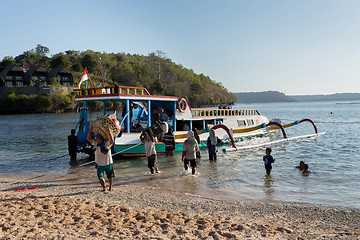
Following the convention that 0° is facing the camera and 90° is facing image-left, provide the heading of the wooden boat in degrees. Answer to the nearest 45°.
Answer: approximately 225°

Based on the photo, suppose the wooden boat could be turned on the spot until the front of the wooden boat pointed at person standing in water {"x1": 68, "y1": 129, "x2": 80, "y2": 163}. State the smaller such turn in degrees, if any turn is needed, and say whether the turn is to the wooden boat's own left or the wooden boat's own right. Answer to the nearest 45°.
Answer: approximately 180°
